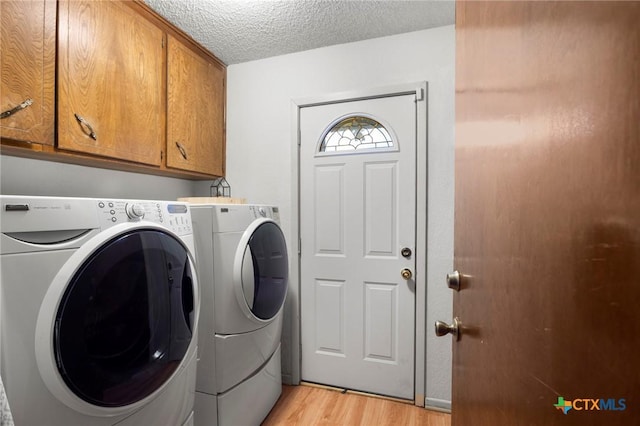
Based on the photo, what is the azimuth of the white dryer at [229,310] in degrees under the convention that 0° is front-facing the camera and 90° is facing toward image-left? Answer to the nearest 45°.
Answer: approximately 315°

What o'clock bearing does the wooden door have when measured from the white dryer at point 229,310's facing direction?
The wooden door is roughly at 1 o'clock from the white dryer.

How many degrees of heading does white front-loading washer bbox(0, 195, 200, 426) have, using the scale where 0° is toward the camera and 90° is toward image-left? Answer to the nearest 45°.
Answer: approximately 315°

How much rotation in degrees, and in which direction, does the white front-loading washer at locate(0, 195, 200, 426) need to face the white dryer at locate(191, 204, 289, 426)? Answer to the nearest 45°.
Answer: approximately 90° to its left

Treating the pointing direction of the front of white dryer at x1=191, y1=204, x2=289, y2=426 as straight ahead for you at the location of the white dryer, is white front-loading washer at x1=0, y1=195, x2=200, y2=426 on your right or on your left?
on your right

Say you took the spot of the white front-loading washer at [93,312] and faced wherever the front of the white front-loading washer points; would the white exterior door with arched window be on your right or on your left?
on your left

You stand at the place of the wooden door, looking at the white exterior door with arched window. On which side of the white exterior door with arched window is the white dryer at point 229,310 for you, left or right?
left
